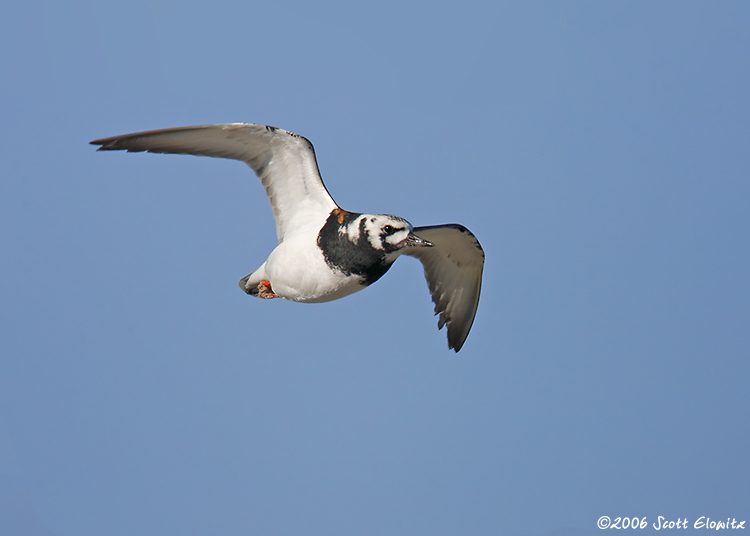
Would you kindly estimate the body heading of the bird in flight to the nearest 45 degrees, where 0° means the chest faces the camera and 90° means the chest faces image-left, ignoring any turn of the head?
approximately 315°
